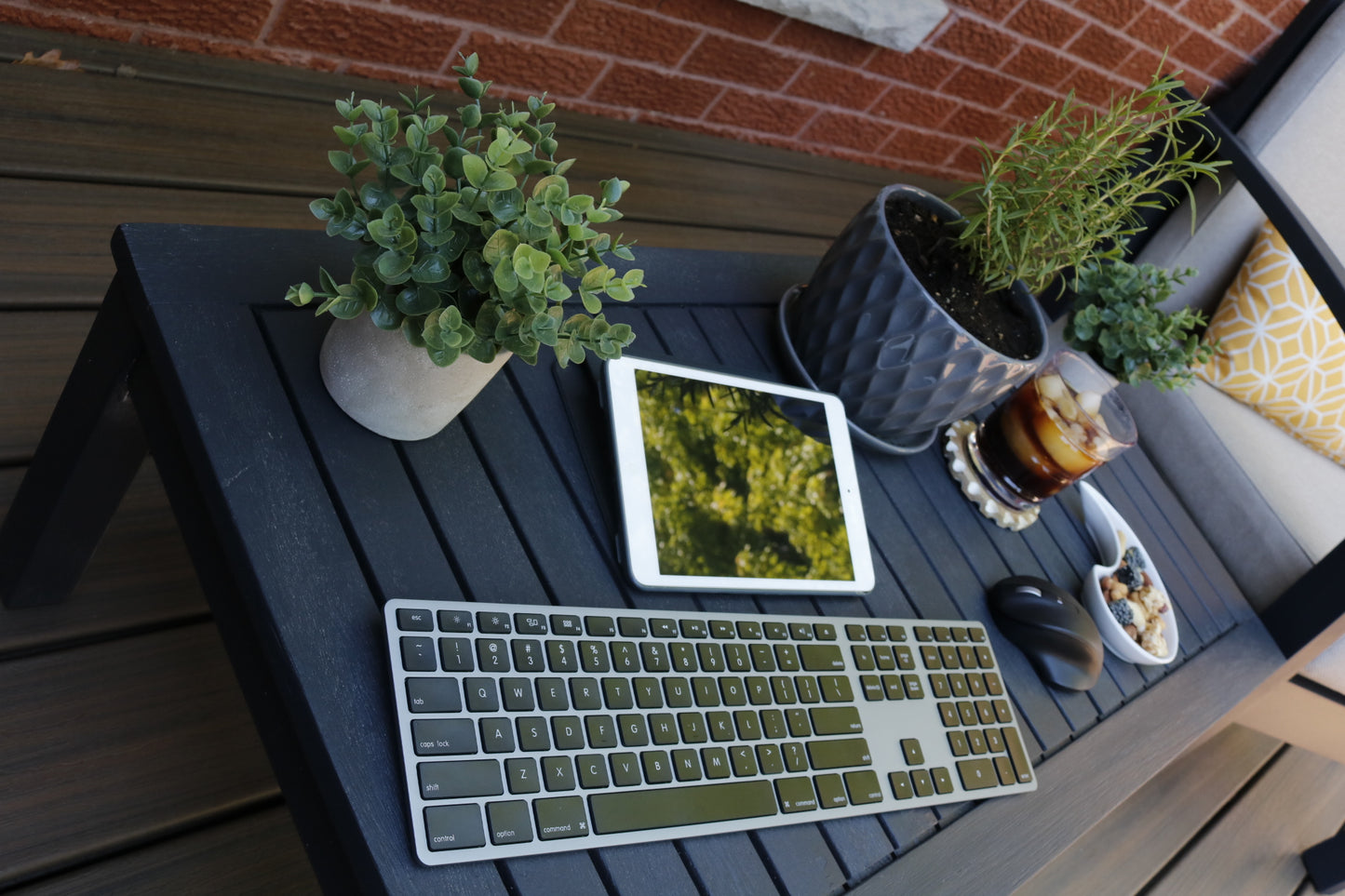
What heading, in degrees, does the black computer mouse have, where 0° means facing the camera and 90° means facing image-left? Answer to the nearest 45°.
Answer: approximately 135°
